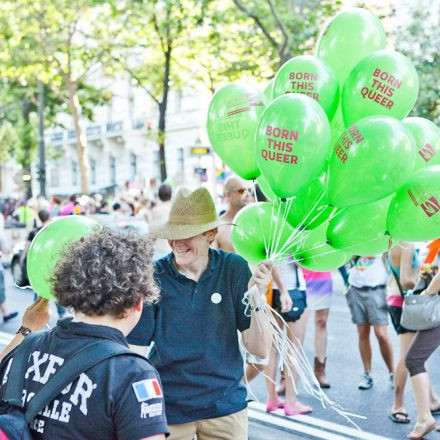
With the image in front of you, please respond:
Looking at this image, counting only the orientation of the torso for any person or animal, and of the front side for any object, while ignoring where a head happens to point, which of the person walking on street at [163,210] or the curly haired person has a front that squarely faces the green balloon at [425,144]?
the curly haired person

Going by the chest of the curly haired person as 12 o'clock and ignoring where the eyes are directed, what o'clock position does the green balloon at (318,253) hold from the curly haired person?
The green balloon is roughly at 12 o'clock from the curly haired person.

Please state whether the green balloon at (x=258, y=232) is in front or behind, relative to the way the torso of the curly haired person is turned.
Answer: in front

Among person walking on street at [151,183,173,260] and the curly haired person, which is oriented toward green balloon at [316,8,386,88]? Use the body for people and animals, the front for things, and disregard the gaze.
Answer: the curly haired person

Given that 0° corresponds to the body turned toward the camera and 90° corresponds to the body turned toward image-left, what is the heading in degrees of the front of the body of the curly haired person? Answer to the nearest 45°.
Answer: approximately 225°

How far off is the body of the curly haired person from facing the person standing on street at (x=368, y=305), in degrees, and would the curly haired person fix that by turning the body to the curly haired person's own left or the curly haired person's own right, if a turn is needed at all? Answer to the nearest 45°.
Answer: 0° — they already face them

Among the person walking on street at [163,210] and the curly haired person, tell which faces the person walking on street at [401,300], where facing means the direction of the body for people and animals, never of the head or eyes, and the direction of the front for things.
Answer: the curly haired person

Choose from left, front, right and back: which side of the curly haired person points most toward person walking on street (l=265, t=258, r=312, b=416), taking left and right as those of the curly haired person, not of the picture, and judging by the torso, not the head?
front
